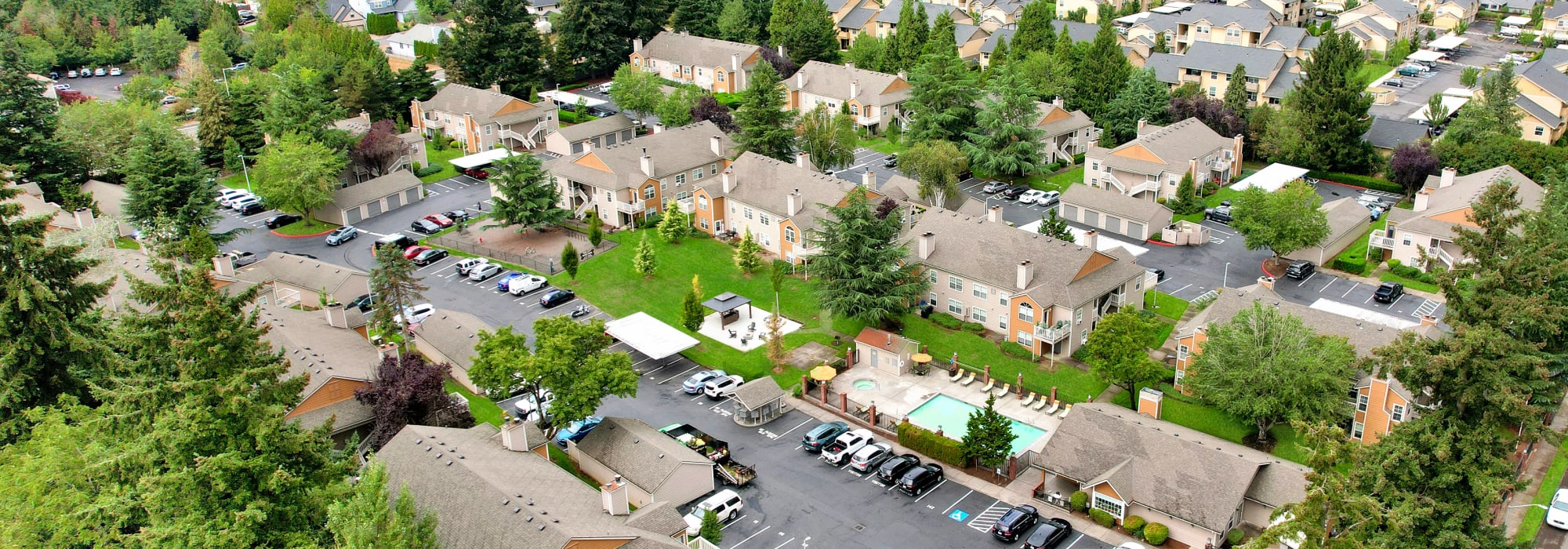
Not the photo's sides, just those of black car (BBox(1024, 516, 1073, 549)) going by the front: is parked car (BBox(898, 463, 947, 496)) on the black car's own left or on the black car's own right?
on the black car's own left

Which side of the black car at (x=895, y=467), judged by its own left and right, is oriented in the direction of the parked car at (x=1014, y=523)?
right

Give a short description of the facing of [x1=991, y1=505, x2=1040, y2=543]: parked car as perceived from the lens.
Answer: facing away from the viewer and to the right of the viewer

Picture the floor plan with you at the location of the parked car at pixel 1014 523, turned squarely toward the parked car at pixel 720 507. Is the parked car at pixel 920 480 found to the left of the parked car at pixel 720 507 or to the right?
right

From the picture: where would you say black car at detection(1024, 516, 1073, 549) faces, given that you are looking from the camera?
facing away from the viewer and to the right of the viewer

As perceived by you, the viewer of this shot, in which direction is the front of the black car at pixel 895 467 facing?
facing away from the viewer and to the right of the viewer

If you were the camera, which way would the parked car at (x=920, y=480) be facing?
facing away from the viewer and to the right of the viewer

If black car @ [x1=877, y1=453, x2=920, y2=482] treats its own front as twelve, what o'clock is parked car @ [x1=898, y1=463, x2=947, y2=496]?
The parked car is roughly at 3 o'clock from the black car.

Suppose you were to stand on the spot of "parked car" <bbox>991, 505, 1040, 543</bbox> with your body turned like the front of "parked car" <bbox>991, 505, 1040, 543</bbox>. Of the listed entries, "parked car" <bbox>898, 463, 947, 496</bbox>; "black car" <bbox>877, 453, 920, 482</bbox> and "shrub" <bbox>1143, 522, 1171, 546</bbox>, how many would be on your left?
2

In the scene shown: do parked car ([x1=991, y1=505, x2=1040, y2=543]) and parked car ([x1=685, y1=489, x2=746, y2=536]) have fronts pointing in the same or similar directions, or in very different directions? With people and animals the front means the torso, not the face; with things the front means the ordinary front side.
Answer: very different directions

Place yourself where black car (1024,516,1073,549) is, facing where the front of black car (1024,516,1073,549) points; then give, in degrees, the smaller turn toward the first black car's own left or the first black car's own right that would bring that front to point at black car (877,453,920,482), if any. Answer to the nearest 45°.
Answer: approximately 90° to the first black car's own left

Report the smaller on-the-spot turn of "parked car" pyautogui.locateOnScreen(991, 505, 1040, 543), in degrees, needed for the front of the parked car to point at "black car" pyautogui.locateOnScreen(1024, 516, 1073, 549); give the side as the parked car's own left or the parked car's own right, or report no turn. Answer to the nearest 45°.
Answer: approximately 45° to the parked car's own right

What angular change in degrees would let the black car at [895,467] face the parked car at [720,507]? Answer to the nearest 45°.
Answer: approximately 180°

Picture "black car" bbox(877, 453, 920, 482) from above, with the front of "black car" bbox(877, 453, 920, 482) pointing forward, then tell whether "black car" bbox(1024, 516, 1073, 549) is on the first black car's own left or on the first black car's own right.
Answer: on the first black car's own right
